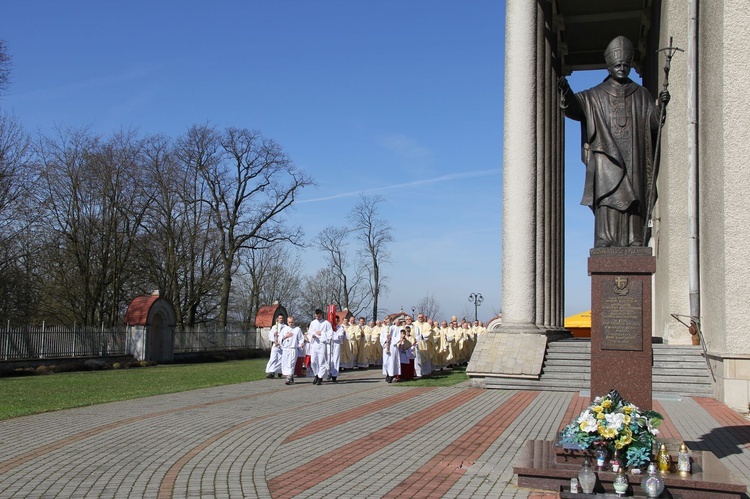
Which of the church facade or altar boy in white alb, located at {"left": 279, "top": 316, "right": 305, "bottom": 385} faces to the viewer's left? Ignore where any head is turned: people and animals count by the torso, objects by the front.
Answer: the church facade

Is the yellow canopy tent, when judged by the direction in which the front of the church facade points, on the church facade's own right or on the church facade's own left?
on the church facade's own right

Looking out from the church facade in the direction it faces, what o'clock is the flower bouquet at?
The flower bouquet is roughly at 9 o'clock from the church facade.

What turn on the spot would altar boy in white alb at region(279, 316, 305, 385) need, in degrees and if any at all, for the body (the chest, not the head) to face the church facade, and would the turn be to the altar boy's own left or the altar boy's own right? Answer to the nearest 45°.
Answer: approximately 90° to the altar boy's own left

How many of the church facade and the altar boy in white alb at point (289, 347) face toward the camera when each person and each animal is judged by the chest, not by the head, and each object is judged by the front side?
1

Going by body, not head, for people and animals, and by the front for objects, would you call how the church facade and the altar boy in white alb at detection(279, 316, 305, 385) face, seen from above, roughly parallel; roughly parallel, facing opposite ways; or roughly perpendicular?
roughly perpendicular

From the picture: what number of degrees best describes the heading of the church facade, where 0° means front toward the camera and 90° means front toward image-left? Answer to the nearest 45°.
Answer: approximately 90°

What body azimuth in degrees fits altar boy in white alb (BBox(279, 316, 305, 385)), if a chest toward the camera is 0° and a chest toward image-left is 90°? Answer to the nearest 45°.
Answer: approximately 0°
